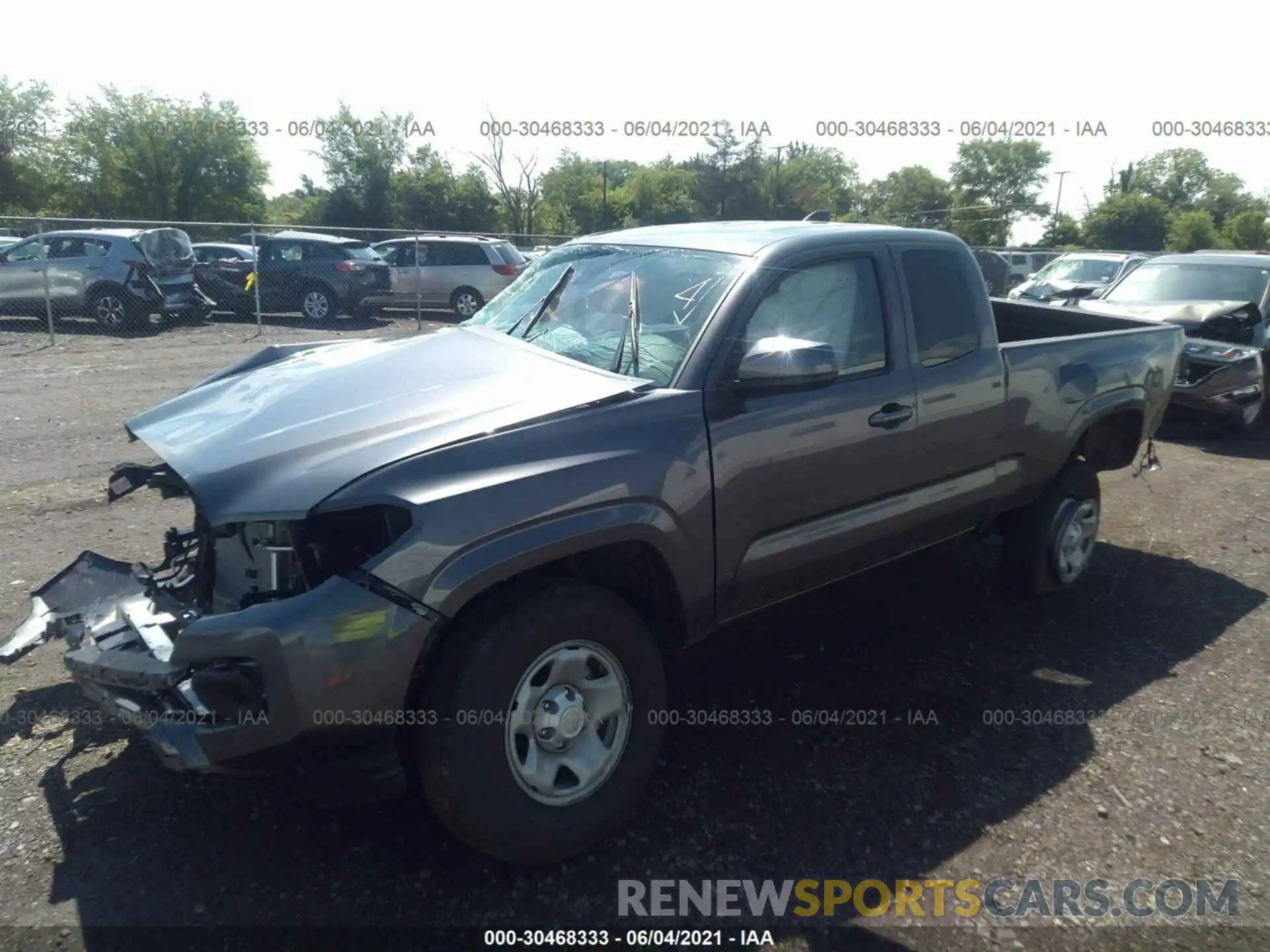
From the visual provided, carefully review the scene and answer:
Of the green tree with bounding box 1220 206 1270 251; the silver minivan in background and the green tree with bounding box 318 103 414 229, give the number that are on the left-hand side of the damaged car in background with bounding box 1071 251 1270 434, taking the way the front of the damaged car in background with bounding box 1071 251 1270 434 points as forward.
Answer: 0

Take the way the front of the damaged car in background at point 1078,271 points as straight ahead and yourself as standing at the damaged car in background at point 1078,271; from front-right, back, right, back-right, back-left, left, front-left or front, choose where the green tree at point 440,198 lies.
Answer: right

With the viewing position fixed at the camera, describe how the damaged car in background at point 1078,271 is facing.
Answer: facing the viewer and to the left of the viewer

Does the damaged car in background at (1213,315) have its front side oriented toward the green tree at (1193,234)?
no

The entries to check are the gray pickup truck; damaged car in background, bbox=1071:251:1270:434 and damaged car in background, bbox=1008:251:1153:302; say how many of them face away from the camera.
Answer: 0

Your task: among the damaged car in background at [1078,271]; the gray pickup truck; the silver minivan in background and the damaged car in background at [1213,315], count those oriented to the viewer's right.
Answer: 0

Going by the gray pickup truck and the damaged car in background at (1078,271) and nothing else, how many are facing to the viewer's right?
0

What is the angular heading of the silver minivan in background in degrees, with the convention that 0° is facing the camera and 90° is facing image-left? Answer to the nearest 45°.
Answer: approximately 135°

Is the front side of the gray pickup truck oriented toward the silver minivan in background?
no

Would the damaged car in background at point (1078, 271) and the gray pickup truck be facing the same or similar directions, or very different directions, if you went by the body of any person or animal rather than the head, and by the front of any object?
same or similar directions

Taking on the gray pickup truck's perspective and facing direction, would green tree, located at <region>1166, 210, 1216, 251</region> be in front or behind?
behind

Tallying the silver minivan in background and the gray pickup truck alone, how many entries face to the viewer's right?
0

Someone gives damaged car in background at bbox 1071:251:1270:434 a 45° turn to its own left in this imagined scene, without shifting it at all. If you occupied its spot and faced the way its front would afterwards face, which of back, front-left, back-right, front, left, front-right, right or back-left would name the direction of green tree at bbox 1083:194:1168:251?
back
